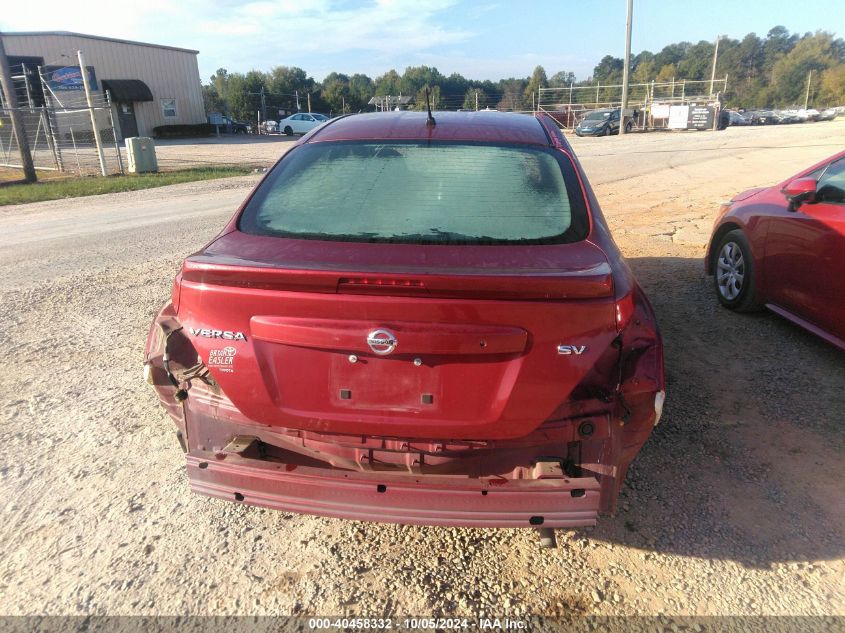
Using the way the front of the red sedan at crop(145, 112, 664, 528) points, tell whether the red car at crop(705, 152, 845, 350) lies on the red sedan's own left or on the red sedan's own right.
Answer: on the red sedan's own right

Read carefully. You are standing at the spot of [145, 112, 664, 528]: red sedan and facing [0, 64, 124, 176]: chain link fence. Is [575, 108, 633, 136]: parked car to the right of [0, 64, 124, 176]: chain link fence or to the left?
right

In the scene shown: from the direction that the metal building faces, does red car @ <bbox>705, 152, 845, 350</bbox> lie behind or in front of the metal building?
in front

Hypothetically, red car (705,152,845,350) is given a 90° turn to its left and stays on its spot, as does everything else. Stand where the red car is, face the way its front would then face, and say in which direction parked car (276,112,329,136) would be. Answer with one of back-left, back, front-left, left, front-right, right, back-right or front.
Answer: right

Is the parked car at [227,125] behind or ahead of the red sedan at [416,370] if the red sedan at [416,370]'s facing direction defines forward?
ahead

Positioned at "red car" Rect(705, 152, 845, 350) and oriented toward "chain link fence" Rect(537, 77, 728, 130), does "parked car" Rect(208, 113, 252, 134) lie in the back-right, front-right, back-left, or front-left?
front-left

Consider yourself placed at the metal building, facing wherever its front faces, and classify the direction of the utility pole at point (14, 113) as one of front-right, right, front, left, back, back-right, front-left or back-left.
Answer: front-right

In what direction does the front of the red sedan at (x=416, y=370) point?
away from the camera

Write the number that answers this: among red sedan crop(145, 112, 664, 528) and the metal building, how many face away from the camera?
1

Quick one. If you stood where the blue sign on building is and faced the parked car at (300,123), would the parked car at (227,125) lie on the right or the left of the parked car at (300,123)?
left

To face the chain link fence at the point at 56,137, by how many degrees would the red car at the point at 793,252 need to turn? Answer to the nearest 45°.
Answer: approximately 45° to its left

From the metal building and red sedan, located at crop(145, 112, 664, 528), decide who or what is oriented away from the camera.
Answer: the red sedan

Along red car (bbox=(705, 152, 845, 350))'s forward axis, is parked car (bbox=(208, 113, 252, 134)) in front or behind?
in front

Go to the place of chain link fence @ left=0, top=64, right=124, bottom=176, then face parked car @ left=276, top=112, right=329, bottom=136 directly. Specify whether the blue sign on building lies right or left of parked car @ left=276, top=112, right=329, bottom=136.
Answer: left
